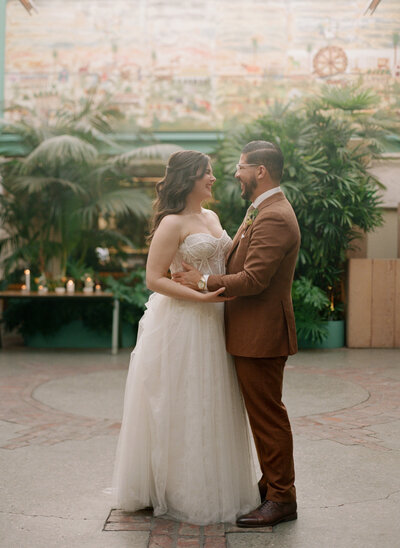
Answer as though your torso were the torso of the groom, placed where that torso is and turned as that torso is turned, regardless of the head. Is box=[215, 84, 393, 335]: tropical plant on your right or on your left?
on your right

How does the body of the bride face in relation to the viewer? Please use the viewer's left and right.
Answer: facing the viewer and to the right of the viewer

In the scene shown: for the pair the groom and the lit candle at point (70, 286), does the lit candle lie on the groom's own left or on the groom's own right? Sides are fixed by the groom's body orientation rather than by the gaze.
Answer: on the groom's own right

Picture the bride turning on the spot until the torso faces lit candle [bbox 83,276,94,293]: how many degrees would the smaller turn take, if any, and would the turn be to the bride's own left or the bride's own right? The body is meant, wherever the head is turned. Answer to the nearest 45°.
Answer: approximately 135° to the bride's own left

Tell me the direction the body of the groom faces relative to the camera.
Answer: to the viewer's left

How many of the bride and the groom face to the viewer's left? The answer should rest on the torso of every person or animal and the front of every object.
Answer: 1

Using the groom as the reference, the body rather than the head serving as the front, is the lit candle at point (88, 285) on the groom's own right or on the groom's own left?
on the groom's own right

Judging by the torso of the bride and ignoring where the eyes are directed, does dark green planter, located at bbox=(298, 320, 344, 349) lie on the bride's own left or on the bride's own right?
on the bride's own left

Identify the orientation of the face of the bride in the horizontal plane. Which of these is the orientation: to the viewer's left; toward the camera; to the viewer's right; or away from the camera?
to the viewer's right

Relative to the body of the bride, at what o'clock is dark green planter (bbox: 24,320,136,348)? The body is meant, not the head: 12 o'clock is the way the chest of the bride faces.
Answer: The dark green planter is roughly at 7 o'clock from the bride.

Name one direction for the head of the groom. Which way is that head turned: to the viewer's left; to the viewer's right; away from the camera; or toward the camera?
to the viewer's left

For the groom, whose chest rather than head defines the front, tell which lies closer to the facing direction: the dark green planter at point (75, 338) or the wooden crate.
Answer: the dark green planter

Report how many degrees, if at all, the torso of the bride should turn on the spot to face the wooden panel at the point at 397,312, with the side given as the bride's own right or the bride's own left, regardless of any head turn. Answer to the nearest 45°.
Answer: approximately 90° to the bride's own left
